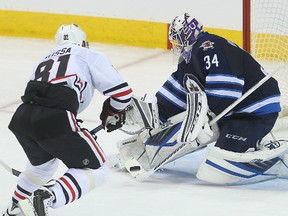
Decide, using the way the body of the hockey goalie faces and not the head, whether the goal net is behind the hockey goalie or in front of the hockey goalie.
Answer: behind

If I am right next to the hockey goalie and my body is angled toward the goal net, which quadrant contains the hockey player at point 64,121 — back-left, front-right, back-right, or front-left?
back-left

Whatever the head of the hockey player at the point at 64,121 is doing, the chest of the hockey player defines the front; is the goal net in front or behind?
in front

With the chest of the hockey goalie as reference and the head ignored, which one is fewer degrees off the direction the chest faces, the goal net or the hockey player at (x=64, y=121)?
the hockey player

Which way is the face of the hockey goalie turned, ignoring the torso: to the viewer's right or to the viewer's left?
to the viewer's left

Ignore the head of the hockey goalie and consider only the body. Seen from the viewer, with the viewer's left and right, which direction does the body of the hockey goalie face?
facing the viewer and to the left of the viewer

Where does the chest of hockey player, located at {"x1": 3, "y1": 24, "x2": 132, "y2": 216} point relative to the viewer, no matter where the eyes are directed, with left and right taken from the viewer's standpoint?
facing away from the viewer and to the right of the viewer

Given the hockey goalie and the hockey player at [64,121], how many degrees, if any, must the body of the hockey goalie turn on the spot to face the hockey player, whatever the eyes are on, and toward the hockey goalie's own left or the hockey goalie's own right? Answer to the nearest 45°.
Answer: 0° — they already face them

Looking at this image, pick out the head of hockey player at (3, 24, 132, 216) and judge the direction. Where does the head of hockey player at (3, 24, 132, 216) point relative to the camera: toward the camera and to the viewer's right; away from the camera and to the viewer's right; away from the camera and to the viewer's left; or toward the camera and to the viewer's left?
away from the camera and to the viewer's right

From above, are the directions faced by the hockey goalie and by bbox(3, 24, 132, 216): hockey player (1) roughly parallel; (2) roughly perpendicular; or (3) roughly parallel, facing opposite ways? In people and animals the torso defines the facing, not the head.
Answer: roughly parallel, facing opposite ways
